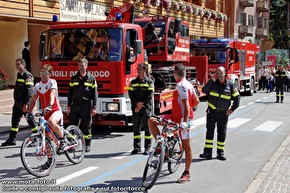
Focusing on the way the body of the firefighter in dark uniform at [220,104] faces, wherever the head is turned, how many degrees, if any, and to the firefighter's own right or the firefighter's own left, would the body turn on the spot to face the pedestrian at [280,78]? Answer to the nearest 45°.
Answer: approximately 180°

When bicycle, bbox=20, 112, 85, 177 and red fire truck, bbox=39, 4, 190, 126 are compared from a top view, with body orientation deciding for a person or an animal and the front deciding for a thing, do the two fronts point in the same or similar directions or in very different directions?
same or similar directions

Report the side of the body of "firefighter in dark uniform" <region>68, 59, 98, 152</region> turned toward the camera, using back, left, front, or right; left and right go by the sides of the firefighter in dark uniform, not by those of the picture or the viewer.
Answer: front

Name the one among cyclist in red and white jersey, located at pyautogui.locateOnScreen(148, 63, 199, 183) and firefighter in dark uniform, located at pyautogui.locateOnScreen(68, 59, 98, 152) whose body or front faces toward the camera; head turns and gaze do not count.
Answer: the firefighter in dark uniform

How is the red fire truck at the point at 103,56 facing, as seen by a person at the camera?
facing the viewer and to the left of the viewer

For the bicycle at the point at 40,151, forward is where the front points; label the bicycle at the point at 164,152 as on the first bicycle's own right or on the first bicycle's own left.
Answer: on the first bicycle's own left

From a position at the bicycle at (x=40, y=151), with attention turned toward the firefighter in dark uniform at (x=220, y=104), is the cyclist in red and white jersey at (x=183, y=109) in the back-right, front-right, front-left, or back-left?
front-right

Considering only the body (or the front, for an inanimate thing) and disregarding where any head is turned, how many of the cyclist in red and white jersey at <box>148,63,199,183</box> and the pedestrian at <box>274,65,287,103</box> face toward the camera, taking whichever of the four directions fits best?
1

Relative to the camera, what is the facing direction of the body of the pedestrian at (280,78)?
toward the camera

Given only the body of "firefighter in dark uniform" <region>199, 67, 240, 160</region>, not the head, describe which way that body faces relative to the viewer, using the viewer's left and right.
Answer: facing the viewer

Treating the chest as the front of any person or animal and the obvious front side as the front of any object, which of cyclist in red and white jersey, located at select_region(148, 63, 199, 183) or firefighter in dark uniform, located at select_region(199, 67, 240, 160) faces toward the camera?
the firefighter in dark uniform

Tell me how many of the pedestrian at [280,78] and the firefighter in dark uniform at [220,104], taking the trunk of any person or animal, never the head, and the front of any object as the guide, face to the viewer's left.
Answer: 0
